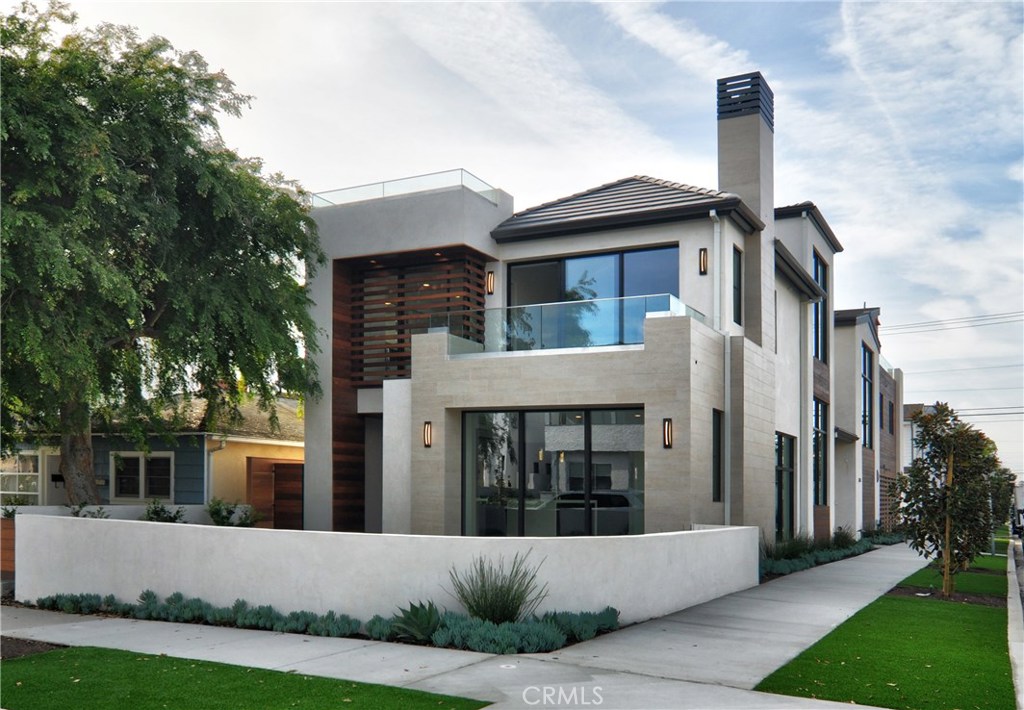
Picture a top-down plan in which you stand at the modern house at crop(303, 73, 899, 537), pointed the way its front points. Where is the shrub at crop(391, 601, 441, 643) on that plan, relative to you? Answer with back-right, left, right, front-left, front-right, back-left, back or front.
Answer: front-left

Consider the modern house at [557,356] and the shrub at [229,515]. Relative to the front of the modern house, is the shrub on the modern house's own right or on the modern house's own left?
on the modern house's own right

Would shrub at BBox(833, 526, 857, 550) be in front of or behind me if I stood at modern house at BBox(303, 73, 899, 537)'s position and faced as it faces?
behind

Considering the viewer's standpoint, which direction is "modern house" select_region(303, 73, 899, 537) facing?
facing the viewer and to the left of the viewer

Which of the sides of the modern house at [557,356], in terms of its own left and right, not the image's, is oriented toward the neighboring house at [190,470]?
right

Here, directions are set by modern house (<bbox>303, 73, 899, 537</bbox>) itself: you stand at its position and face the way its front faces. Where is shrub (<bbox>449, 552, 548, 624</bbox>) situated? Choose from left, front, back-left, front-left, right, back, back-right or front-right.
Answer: front-left

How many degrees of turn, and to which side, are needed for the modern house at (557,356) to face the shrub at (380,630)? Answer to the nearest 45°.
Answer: approximately 45° to its left
